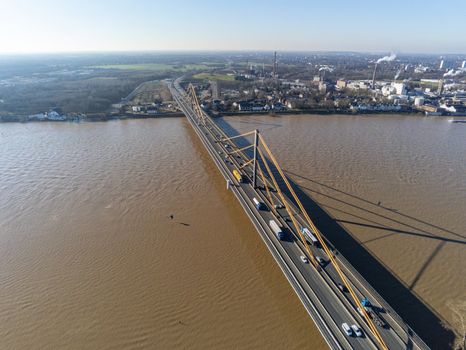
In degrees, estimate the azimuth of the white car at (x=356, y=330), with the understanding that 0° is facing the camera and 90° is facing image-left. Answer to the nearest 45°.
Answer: approximately 315°
